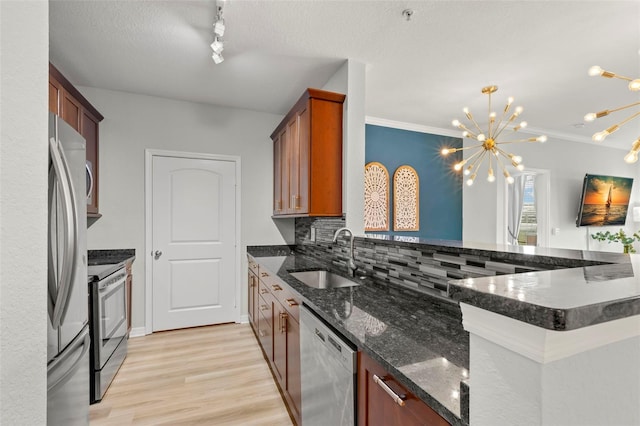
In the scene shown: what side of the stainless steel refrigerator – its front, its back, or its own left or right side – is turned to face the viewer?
right

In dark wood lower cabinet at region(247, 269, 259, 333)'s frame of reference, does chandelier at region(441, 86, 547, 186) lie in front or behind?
behind

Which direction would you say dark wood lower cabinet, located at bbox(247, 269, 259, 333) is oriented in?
to the viewer's left

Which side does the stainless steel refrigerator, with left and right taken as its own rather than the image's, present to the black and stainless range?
left

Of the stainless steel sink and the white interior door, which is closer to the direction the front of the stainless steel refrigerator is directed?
the stainless steel sink

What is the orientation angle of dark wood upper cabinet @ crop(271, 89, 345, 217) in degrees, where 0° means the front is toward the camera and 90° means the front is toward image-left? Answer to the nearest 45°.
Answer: approximately 90°

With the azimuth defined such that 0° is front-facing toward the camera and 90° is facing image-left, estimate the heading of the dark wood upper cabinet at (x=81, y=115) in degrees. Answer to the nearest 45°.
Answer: approximately 270°

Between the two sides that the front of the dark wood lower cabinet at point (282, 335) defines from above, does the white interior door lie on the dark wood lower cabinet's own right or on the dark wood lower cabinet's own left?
on the dark wood lower cabinet's own right

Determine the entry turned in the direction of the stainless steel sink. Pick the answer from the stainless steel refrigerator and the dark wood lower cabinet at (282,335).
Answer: the stainless steel refrigerator
